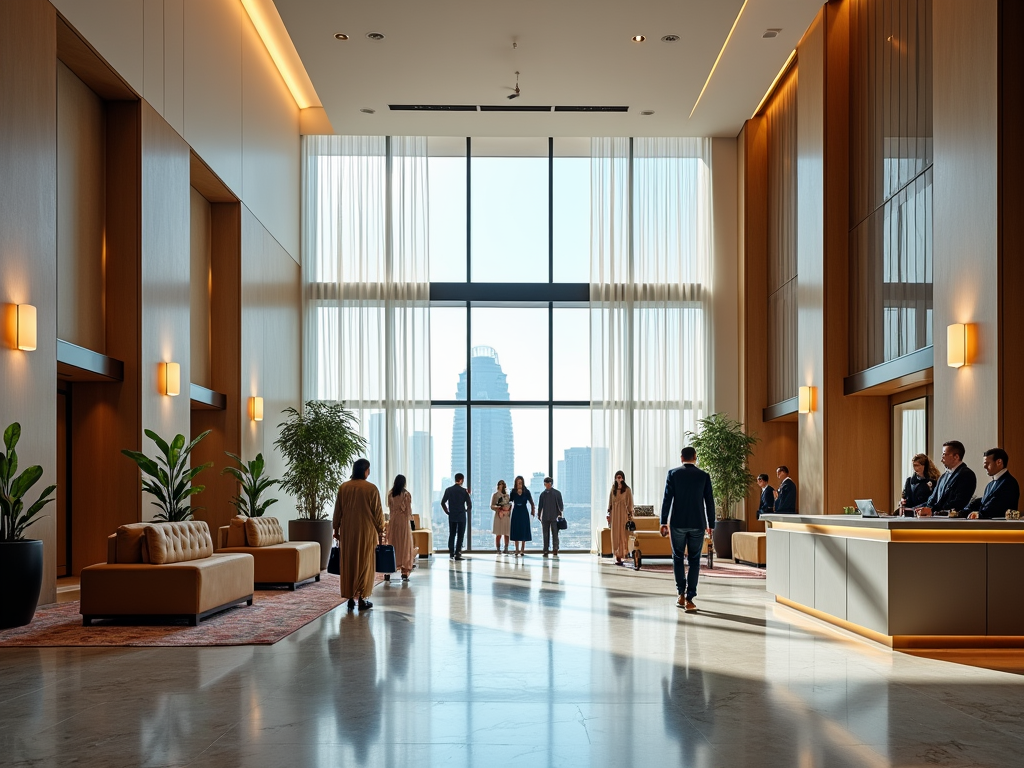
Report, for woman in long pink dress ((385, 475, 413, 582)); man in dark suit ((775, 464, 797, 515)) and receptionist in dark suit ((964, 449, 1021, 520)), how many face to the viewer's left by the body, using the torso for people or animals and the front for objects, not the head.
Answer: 2

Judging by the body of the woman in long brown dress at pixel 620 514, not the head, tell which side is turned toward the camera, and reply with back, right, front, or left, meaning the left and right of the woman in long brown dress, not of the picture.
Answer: front

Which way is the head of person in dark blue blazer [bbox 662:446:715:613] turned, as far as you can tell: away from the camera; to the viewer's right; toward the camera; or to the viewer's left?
away from the camera

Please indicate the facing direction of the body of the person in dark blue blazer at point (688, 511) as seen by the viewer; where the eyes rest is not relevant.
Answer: away from the camera

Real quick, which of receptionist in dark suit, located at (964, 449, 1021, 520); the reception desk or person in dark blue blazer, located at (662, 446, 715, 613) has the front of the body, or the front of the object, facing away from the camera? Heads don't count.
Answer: the person in dark blue blazer

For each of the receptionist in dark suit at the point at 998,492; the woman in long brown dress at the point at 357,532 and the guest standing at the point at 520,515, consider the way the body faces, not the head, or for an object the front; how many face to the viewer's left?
1

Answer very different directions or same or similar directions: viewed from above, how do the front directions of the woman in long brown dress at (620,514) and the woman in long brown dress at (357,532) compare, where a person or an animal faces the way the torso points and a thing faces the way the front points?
very different directions

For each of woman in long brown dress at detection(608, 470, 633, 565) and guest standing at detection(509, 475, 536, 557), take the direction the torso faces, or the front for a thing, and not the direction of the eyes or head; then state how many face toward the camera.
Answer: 2

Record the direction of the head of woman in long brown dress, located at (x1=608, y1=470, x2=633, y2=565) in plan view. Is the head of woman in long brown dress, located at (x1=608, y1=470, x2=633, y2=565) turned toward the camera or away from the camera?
toward the camera

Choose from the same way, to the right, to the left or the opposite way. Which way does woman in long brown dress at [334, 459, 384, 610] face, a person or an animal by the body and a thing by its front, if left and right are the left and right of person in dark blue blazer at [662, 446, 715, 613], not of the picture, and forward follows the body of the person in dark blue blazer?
the same way

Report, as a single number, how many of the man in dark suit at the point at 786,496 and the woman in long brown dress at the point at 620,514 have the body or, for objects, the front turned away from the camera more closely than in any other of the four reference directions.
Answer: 0

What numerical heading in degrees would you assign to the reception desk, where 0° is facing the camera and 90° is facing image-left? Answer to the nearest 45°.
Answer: approximately 45°

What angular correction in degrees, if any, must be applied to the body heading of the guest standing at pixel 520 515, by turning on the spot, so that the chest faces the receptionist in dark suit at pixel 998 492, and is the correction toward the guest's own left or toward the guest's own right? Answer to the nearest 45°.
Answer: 0° — they already face them

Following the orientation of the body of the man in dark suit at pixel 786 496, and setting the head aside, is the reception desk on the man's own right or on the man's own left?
on the man's own left

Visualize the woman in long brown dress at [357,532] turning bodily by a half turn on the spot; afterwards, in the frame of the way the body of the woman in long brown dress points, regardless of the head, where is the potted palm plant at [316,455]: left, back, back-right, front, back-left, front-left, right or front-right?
back

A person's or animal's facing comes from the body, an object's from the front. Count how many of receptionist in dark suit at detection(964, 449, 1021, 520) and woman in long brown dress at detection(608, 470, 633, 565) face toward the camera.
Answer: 1
